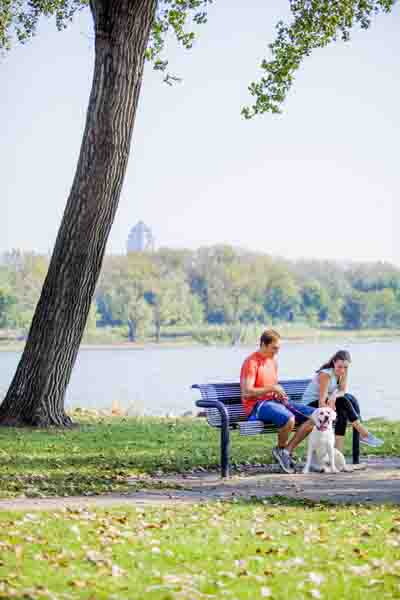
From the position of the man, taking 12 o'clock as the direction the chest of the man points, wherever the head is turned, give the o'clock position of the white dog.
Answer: The white dog is roughly at 11 o'clock from the man.

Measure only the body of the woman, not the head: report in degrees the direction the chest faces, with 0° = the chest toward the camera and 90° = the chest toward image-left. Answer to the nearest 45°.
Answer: approximately 315°

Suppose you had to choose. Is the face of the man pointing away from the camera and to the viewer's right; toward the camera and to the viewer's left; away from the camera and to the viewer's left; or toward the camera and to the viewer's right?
toward the camera and to the viewer's right

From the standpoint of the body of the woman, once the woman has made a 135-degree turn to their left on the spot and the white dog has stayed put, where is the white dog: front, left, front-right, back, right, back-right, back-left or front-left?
back

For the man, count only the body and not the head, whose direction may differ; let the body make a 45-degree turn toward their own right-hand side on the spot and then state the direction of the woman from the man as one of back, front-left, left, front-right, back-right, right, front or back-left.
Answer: back-left

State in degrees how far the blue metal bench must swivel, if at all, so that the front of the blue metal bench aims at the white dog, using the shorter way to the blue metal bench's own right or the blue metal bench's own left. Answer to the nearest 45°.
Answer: approximately 45° to the blue metal bench's own left
